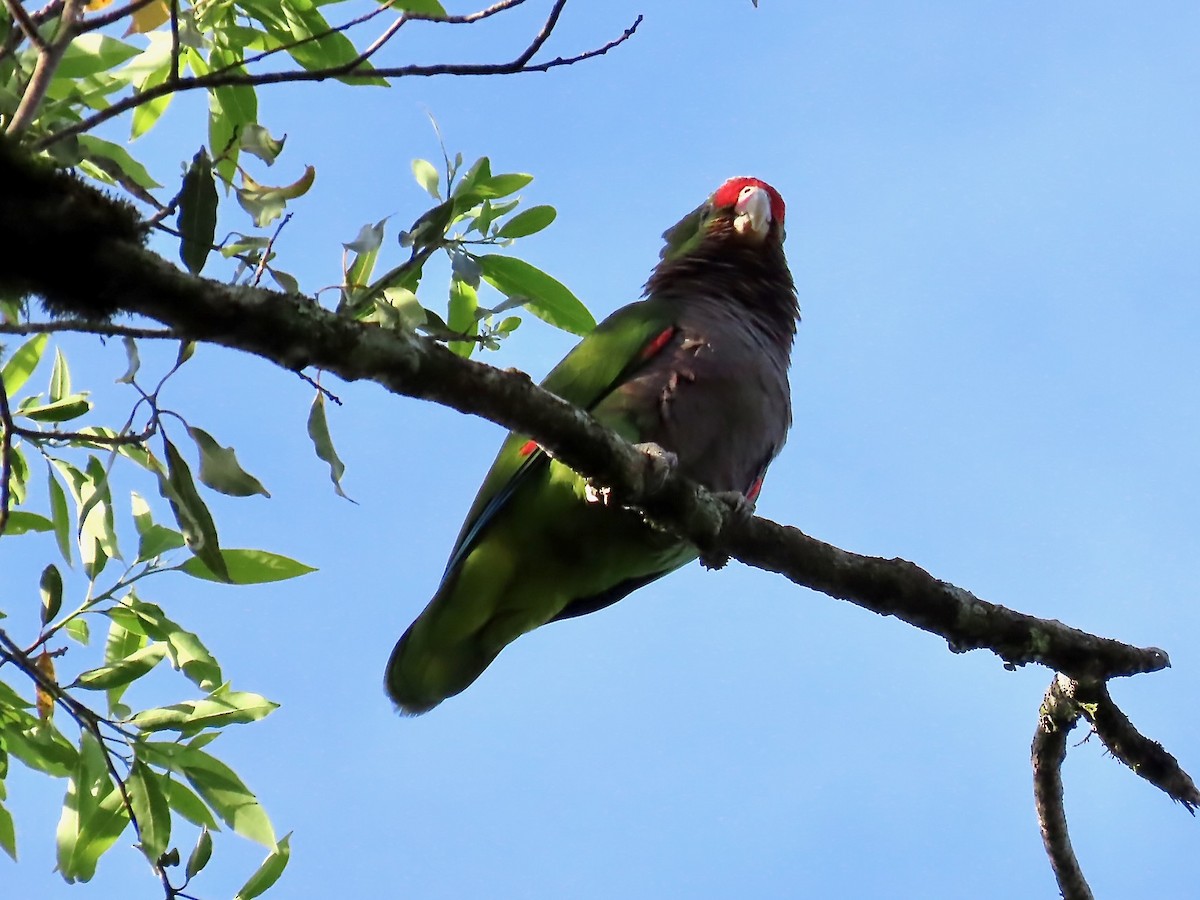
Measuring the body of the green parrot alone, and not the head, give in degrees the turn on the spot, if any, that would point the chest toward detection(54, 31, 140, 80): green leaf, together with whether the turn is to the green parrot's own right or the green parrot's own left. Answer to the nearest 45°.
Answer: approximately 90° to the green parrot's own right

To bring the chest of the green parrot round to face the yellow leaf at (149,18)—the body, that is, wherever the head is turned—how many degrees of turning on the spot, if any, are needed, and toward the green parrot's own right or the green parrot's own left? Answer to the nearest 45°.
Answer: approximately 90° to the green parrot's own right

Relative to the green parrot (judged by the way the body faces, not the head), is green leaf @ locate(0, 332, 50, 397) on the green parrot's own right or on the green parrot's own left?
on the green parrot's own right

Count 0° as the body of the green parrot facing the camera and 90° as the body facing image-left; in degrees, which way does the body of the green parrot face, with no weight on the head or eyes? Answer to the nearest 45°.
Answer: approximately 315°

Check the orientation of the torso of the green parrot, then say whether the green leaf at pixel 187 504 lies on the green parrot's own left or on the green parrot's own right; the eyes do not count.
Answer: on the green parrot's own right

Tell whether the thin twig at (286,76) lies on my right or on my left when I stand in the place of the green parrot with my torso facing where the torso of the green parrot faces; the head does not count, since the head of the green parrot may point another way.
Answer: on my right

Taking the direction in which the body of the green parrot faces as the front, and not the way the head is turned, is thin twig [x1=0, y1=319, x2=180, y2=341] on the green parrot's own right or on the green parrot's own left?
on the green parrot's own right

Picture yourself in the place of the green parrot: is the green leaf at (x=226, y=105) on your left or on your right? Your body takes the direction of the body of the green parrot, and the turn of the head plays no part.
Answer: on your right
